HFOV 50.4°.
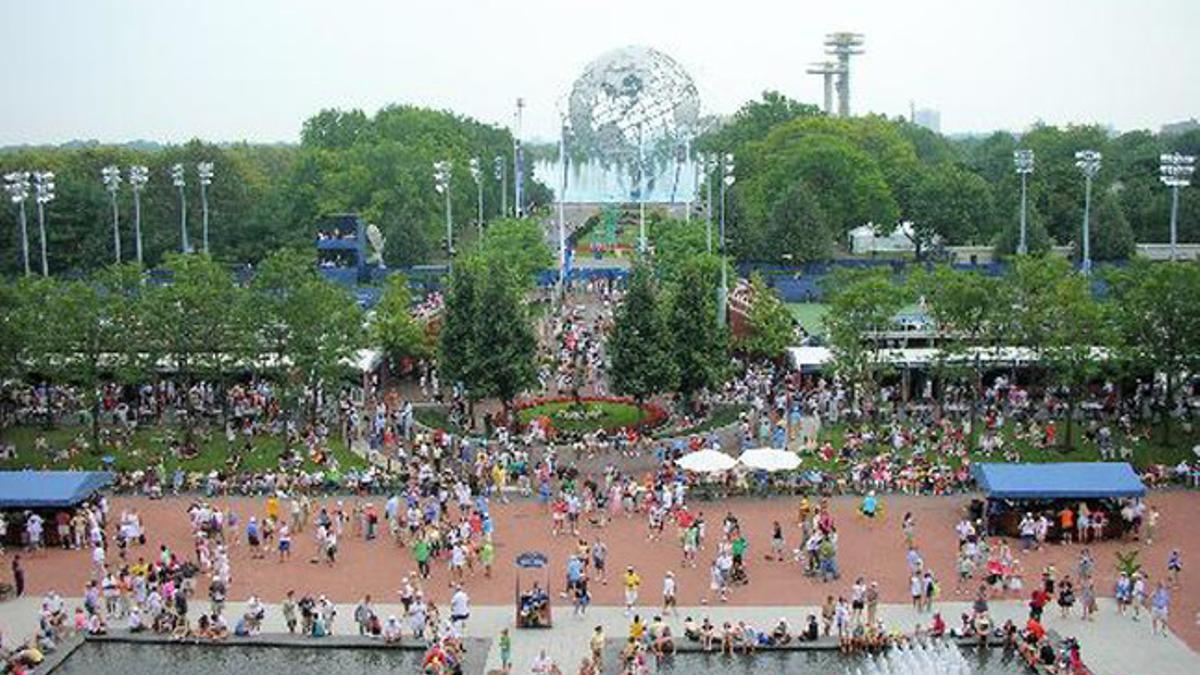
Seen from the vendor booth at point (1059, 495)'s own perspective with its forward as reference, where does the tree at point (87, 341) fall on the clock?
The tree is roughly at 3 o'clock from the vendor booth.

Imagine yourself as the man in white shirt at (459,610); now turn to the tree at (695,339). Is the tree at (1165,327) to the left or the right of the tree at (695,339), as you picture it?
right

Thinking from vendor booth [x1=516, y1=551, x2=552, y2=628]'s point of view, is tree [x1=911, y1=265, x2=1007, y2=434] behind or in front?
behind

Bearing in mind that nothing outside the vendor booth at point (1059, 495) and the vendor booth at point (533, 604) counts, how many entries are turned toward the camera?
2

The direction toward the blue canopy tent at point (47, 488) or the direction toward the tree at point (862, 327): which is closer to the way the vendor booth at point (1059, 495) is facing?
the blue canopy tent

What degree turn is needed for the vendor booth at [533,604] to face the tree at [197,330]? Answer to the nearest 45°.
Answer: approximately 135° to its right

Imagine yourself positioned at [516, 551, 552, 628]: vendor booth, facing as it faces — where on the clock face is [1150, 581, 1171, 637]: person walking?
The person walking is roughly at 9 o'clock from the vendor booth.

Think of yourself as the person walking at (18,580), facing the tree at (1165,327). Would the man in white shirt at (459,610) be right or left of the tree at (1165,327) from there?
right

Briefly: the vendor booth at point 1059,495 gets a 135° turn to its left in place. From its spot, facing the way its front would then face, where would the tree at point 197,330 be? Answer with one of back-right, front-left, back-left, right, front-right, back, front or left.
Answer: back-left

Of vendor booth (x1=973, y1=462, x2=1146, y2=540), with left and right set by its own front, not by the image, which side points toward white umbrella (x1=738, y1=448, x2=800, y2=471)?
right

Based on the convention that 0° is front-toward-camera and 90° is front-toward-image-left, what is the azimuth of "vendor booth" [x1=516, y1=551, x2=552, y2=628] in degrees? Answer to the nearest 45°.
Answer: approximately 0°

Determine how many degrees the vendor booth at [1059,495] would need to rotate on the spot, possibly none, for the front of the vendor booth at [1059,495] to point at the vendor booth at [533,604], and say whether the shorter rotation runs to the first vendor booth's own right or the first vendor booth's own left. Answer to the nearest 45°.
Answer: approximately 45° to the first vendor booth's own right

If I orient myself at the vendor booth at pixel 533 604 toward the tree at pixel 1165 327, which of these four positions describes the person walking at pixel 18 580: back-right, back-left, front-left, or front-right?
back-left
